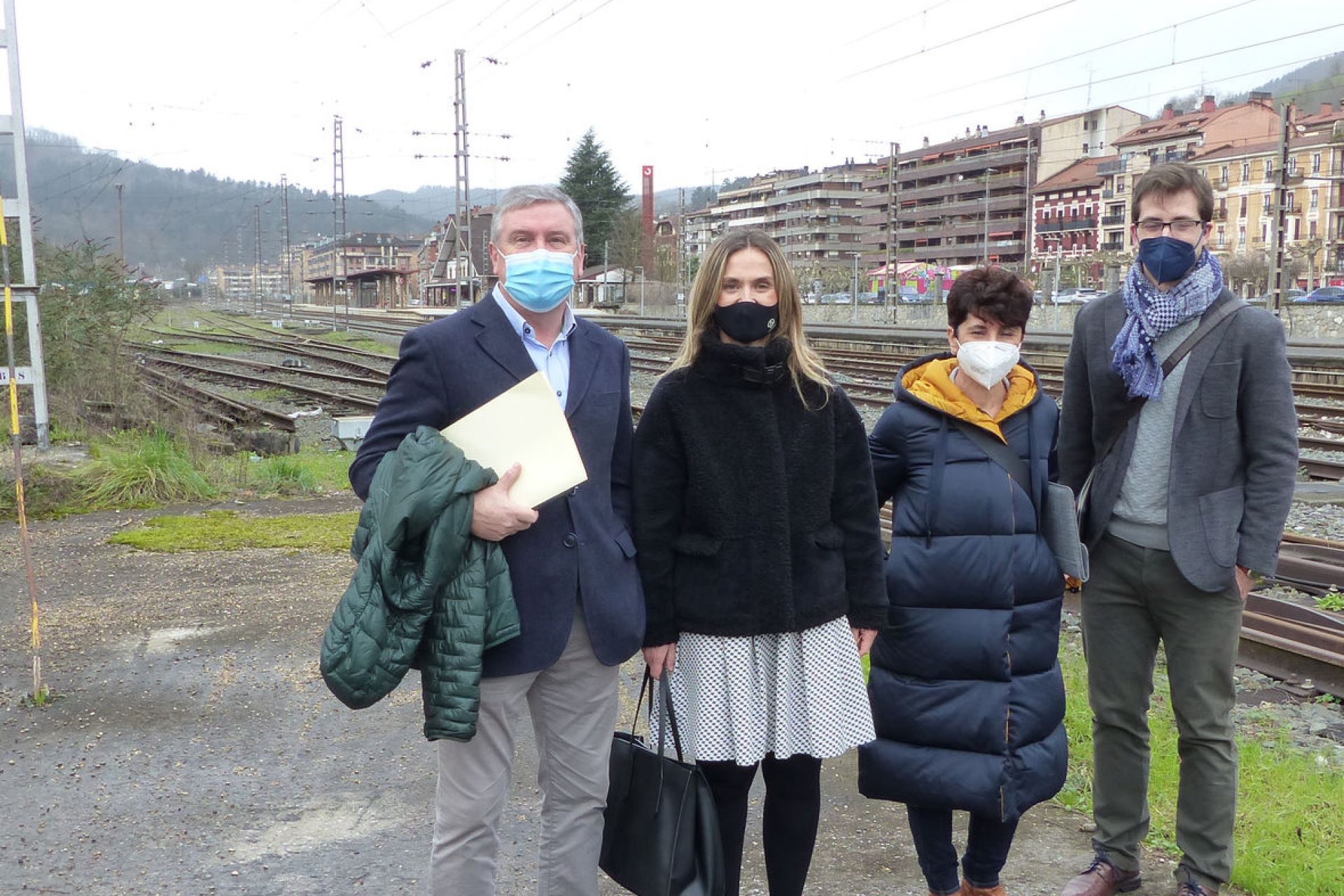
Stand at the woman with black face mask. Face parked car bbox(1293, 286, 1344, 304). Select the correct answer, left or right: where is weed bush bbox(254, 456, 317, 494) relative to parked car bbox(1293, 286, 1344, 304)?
left

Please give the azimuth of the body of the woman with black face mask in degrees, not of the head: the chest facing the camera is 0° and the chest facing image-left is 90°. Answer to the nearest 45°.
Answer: approximately 0°

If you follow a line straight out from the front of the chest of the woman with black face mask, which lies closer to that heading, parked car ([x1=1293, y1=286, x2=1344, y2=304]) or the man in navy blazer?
the man in navy blazer

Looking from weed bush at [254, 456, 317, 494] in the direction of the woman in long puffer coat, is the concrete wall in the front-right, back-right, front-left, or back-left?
back-left

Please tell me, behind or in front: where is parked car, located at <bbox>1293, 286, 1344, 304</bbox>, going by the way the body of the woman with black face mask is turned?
behind
